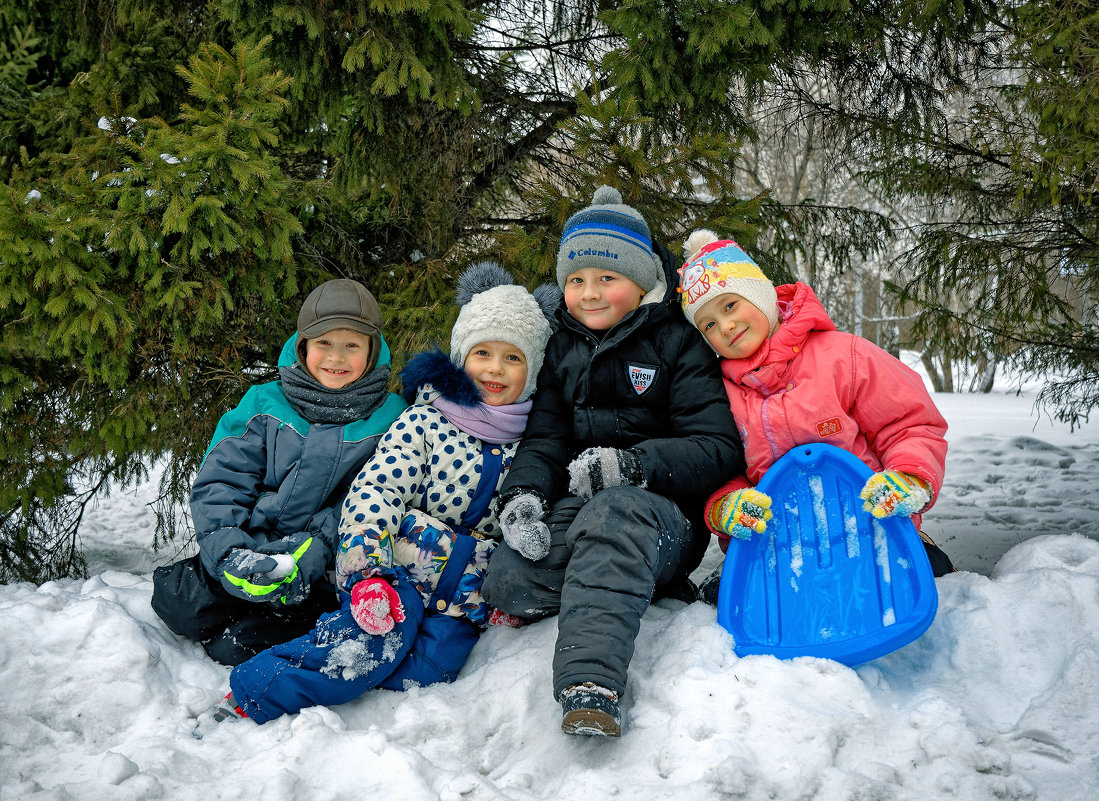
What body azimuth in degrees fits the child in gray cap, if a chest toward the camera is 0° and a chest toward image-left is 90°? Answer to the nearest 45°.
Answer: approximately 0°

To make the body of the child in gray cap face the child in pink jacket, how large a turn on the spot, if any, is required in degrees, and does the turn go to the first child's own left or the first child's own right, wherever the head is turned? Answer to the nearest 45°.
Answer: approximately 90° to the first child's own left

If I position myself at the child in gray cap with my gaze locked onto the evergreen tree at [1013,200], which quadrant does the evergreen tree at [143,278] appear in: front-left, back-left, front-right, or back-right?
back-left

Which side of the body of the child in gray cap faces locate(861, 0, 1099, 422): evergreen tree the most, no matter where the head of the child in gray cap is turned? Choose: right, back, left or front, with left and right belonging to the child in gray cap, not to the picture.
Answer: left

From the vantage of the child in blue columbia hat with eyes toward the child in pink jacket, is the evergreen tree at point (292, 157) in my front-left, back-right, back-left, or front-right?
back-left

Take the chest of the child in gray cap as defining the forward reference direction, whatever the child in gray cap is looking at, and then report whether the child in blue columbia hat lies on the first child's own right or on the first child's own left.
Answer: on the first child's own left
